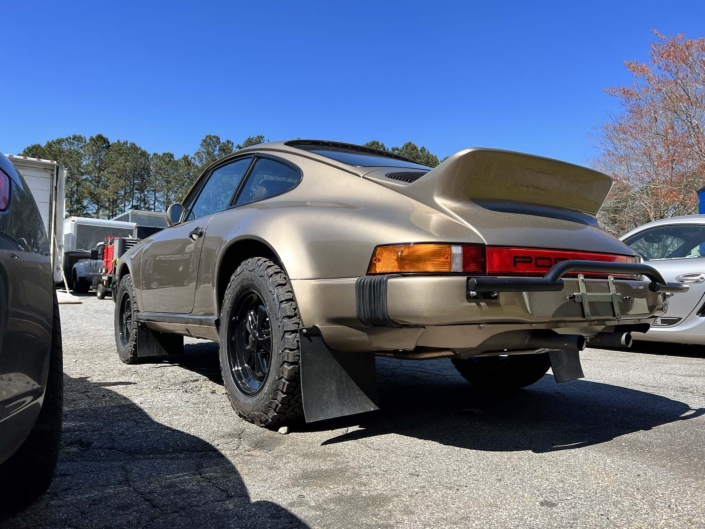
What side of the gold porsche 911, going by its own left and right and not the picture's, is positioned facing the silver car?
right

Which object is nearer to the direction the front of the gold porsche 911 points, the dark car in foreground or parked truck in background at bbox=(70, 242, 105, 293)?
the parked truck in background

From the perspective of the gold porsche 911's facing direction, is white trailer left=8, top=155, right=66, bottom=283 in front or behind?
in front

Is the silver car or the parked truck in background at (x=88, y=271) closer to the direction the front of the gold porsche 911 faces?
the parked truck in background

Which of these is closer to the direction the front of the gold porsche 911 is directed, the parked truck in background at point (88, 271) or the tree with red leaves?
the parked truck in background

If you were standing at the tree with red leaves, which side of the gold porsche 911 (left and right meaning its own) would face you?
right

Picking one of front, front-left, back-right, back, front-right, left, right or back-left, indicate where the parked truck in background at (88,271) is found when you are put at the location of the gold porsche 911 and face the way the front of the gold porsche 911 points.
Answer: front

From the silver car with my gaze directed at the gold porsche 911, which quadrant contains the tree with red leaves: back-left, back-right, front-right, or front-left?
back-right

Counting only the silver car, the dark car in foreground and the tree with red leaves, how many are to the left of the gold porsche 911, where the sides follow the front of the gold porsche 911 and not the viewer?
1

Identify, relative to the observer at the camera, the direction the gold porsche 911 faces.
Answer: facing away from the viewer and to the left of the viewer

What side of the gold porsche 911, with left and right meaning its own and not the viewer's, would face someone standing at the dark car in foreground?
left
